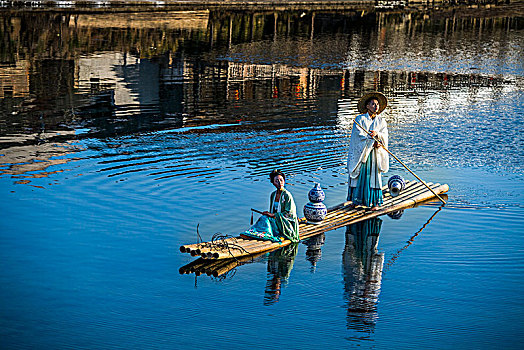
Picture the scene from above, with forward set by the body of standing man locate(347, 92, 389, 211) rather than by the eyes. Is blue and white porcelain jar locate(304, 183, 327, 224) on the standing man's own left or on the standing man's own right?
on the standing man's own right

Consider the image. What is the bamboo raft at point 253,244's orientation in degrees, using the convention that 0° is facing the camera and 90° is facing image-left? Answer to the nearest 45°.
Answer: approximately 45°
